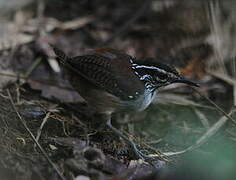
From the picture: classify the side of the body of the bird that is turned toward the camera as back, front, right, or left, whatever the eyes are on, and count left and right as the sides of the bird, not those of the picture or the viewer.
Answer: right

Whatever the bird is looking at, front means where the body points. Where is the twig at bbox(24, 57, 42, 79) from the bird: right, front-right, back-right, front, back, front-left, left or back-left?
back-left

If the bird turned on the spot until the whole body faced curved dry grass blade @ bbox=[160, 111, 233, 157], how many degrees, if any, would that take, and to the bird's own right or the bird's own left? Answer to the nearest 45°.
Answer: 0° — it already faces it
